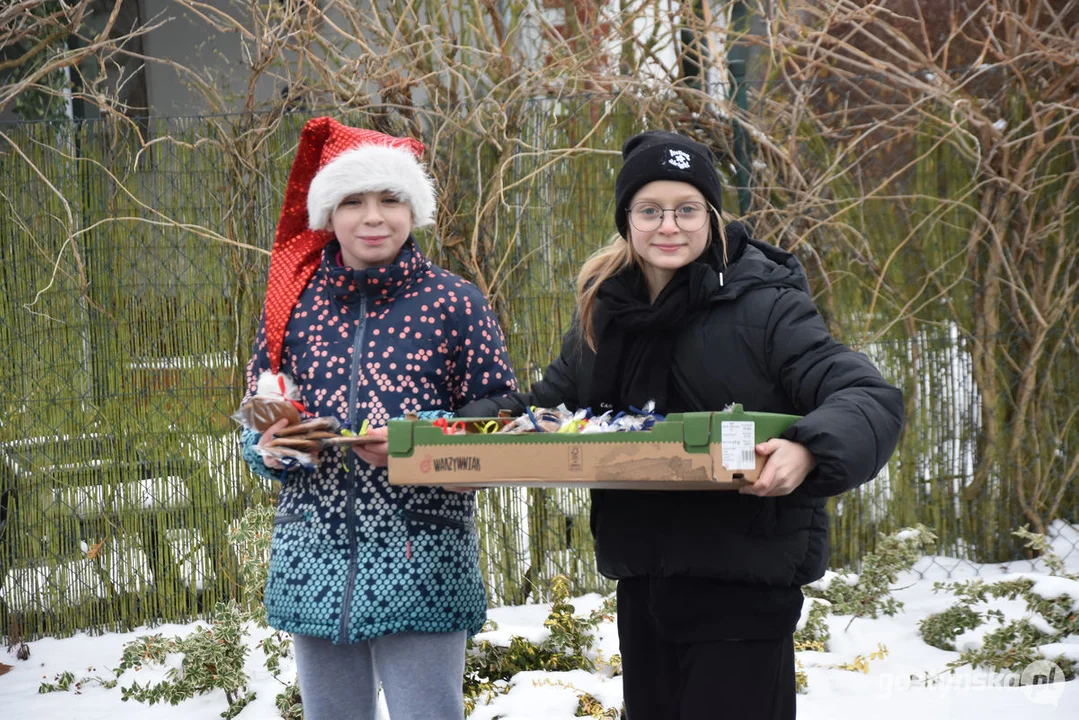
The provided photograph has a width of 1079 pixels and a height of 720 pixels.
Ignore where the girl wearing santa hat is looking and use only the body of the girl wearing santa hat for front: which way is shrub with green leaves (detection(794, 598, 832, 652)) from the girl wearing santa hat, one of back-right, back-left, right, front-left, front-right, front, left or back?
back-left

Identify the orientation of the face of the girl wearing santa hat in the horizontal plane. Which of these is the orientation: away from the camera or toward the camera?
toward the camera

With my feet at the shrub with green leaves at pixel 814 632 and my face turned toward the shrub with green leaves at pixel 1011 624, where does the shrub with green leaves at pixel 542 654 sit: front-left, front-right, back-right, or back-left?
back-right

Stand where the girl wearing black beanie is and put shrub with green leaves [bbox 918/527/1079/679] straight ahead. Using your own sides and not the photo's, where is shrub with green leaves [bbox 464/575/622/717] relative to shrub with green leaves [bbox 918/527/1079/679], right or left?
left

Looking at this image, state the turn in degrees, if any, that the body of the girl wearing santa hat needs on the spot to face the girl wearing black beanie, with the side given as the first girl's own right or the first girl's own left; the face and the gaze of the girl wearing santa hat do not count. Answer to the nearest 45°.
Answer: approximately 45° to the first girl's own left

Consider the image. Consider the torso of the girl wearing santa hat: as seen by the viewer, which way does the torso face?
toward the camera

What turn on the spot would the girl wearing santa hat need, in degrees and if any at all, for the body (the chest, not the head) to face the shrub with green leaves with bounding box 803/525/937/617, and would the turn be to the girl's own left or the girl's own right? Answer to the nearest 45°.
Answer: approximately 135° to the girl's own left

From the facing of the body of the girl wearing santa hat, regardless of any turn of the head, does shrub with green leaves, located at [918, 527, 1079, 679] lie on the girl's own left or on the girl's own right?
on the girl's own left

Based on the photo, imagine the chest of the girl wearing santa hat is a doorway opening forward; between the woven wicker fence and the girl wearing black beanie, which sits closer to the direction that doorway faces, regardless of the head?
the girl wearing black beanie

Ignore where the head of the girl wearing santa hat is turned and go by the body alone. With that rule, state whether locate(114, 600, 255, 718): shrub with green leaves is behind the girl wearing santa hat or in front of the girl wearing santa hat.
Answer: behind

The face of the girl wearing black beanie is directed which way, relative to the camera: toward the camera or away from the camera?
toward the camera
